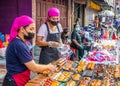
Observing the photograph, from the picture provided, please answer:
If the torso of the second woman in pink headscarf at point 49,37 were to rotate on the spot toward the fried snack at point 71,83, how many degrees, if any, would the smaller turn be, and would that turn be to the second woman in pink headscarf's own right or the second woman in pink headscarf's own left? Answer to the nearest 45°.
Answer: approximately 45° to the second woman in pink headscarf's own right

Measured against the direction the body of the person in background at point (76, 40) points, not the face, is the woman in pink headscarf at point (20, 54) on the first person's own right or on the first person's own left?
on the first person's own right

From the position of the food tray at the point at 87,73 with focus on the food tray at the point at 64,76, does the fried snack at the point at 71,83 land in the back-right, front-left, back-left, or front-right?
front-left

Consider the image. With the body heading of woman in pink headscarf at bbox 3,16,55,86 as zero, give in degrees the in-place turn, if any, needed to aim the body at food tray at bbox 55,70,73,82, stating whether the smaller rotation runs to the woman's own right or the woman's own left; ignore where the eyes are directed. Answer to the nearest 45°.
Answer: approximately 45° to the woman's own left

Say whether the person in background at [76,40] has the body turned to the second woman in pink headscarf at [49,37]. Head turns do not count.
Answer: no

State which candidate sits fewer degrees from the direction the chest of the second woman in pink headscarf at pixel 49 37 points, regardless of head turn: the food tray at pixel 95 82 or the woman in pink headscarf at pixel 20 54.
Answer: the food tray

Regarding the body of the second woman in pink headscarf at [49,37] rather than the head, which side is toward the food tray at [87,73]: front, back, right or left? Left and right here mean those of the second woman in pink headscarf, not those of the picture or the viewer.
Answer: front

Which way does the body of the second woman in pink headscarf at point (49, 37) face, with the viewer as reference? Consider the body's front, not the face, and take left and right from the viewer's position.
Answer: facing the viewer and to the right of the viewer

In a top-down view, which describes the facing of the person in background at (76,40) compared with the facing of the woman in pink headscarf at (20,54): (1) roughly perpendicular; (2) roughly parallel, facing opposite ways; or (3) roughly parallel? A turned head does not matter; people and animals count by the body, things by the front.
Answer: roughly parallel

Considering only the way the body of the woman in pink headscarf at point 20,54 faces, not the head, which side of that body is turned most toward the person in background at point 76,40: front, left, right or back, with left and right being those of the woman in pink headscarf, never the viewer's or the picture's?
left

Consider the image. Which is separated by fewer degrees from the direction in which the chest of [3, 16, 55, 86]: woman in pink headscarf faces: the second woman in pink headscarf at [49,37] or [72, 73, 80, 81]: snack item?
the snack item

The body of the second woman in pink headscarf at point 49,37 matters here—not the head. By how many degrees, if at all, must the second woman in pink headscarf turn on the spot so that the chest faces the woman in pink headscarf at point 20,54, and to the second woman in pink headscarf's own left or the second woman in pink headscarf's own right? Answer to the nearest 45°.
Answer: approximately 45° to the second woman in pink headscarf's own right

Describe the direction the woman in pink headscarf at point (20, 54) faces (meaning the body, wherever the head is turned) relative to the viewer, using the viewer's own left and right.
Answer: facing to the right of the viewer

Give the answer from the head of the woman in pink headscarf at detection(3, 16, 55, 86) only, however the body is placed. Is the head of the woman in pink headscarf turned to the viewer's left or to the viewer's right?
to the viewer's right
